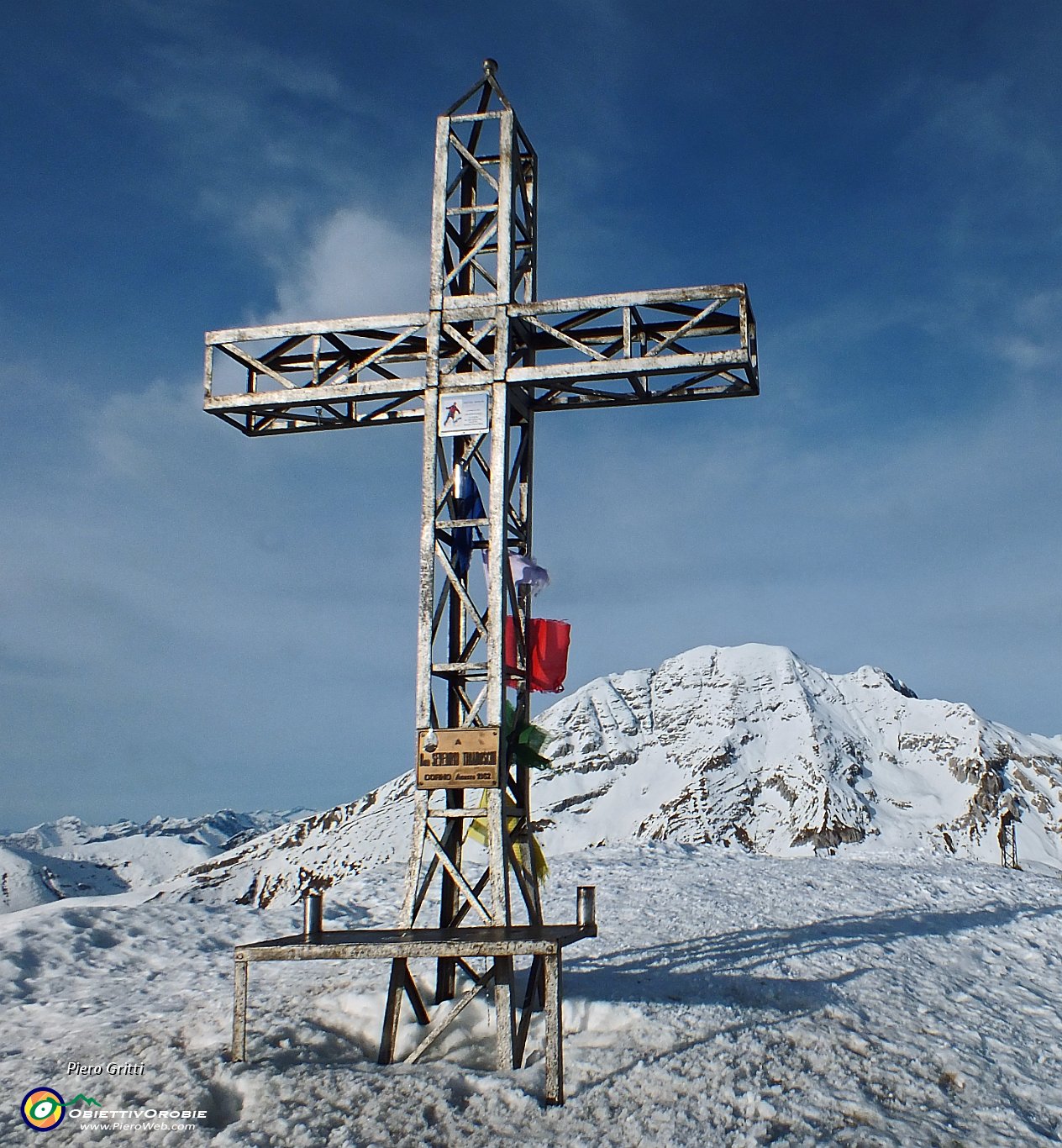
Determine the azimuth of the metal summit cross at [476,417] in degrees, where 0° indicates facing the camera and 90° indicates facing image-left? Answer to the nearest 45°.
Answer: approximately 0°
